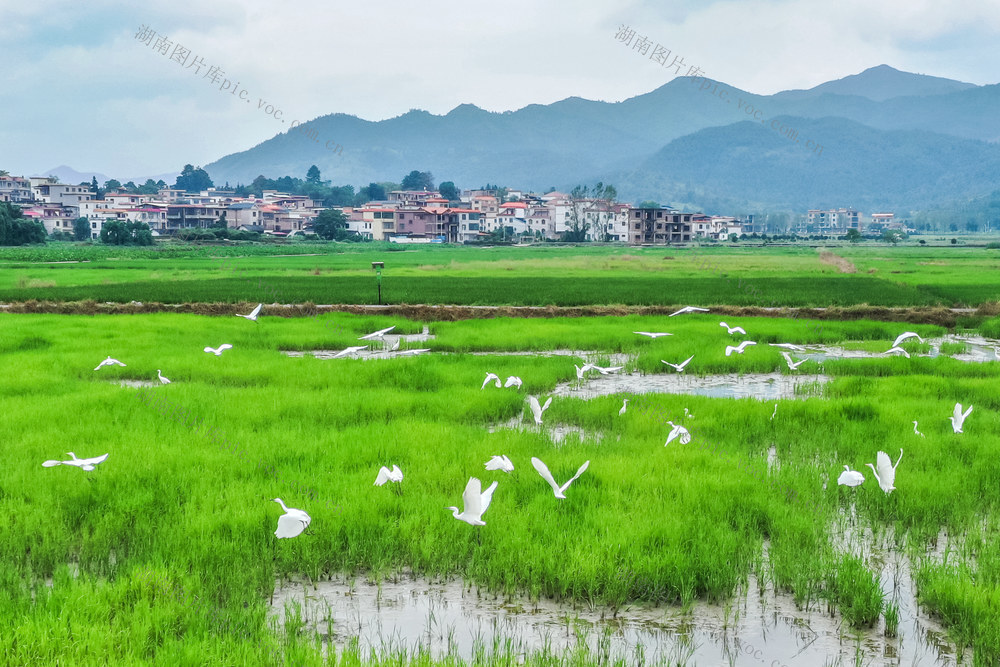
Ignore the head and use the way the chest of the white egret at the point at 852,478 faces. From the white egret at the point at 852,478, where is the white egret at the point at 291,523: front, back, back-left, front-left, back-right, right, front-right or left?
front-left

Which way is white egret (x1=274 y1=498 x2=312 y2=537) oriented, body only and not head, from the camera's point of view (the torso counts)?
to the viewer's left

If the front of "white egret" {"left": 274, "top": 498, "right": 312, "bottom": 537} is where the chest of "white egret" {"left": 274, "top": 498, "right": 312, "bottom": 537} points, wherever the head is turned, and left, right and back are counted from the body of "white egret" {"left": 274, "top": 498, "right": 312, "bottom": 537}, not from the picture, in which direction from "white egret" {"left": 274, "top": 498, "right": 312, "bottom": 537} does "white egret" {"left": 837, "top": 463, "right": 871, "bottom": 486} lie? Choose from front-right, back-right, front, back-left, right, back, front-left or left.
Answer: back

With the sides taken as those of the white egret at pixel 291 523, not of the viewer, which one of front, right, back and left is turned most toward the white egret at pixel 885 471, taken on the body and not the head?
back

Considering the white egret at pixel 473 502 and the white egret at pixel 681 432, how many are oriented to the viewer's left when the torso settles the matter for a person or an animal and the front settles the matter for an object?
2

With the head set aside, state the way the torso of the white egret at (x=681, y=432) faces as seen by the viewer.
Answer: to the viewer's left

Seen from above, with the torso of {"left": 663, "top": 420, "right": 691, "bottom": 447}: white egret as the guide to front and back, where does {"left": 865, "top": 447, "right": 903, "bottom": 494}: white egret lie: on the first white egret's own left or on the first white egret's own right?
on the first white egret's own left

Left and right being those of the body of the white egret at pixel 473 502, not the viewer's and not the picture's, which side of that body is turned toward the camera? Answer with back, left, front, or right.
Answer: left

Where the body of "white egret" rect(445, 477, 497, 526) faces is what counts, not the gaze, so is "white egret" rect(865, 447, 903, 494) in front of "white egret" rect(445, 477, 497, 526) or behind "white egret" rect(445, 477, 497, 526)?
behind

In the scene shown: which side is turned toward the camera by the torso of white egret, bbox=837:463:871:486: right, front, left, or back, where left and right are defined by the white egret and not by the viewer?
left

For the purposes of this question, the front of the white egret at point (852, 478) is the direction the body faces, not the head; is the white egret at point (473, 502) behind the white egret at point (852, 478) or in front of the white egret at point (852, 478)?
in front
